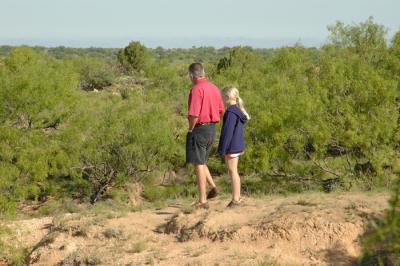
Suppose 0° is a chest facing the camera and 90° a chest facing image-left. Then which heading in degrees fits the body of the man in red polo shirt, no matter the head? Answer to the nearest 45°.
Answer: approximately 135°
